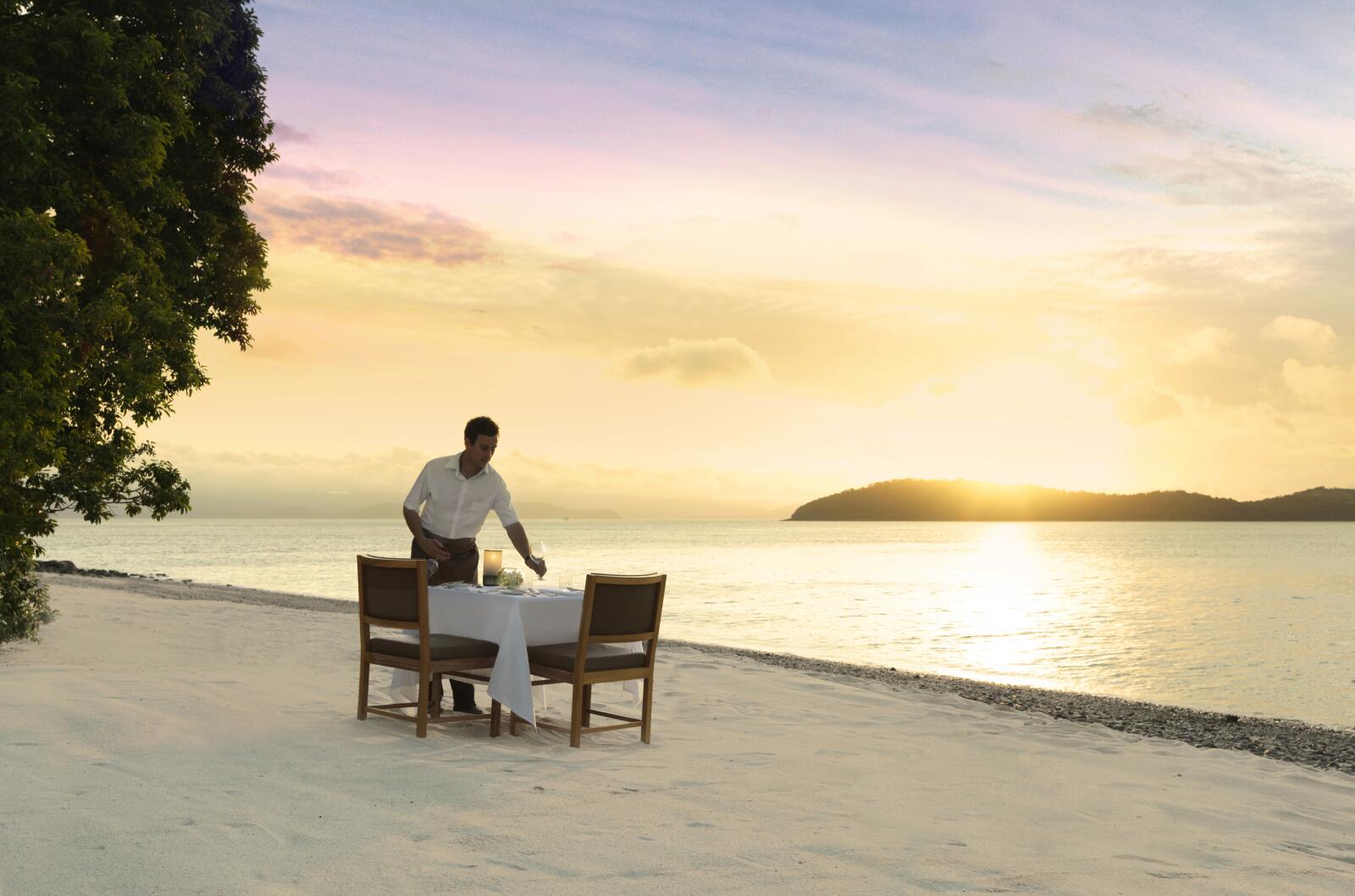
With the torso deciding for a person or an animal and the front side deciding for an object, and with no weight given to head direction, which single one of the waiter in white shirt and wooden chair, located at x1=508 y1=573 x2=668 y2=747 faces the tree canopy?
the wooden chair

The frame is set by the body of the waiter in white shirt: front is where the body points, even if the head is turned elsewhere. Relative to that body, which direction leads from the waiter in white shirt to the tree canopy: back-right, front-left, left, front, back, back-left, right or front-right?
back-right

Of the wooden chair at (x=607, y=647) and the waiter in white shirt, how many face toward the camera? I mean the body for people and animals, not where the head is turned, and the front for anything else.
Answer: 1

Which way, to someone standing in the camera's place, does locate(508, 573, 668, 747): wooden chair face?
facing away from the viewer and to the left of the viewer

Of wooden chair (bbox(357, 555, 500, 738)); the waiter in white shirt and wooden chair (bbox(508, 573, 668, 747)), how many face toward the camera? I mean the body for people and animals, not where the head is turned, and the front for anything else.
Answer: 1

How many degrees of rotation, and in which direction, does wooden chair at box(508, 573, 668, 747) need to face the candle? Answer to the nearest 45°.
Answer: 0° — it already faces it

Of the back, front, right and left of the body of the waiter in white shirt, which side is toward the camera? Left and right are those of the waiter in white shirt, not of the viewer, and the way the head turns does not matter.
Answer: front

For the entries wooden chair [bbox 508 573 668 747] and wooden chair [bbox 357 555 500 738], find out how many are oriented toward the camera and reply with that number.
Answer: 0

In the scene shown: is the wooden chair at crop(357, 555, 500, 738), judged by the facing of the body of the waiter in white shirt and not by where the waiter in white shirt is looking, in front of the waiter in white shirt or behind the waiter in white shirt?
in front

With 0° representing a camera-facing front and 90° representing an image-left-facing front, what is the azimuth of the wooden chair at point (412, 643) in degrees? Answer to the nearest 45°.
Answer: approximately 225°

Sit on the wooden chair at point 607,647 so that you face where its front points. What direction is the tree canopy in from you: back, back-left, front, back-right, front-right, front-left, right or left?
front

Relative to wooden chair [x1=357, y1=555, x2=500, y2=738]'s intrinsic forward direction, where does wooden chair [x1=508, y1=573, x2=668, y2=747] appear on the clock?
wooden chair [x1=508, y1=573, x2=668, y2=747] is roughly at 2 o'clock from wooden chair [x1=357, y1=555, x2=500, y2=738].

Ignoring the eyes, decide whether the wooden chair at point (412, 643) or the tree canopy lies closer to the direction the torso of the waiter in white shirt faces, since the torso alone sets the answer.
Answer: the wooden chair

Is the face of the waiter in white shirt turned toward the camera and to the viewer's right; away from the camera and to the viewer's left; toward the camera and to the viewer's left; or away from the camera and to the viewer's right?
toward the camera and to the viewer's right

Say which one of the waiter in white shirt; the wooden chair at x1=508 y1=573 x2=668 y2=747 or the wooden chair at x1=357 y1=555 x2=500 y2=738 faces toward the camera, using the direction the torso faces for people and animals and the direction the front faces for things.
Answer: the waiter in white shirt
